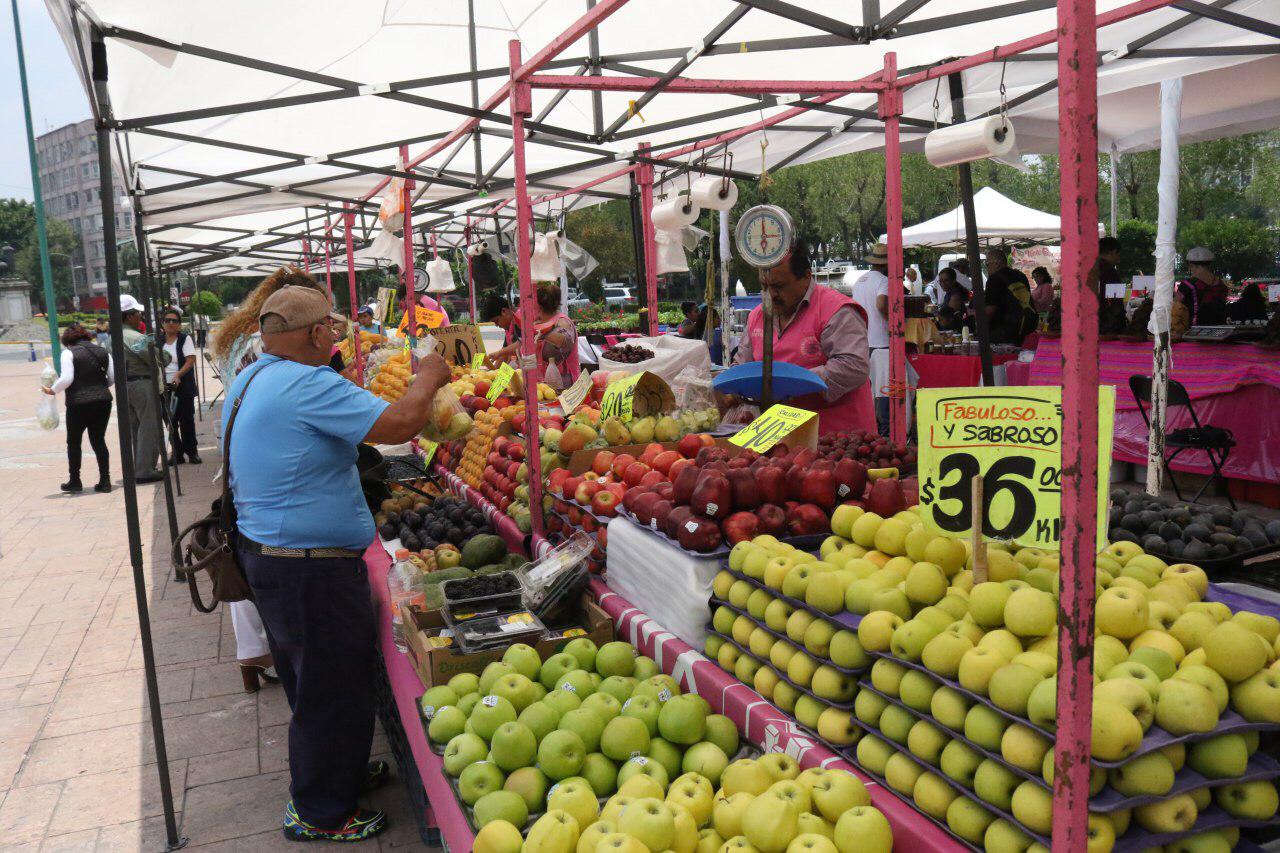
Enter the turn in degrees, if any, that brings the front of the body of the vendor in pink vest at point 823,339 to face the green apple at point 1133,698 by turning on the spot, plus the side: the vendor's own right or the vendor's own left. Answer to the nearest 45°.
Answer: approximately 45° to the vendor's own left

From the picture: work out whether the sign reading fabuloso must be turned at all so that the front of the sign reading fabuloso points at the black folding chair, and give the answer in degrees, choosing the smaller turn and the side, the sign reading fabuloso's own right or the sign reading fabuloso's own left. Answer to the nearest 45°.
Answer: approximately 180°

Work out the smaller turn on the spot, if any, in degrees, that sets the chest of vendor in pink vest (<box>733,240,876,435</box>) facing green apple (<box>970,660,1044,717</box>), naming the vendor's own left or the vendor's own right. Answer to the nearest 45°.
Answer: approximately 45° to the vendor's own left

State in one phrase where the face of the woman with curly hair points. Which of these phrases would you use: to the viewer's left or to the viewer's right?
to the viewer's right

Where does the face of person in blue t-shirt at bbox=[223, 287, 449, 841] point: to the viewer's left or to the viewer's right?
to the viewer's right

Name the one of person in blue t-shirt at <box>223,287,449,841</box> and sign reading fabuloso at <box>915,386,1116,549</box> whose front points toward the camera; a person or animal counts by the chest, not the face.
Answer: the sign reading fabuloso

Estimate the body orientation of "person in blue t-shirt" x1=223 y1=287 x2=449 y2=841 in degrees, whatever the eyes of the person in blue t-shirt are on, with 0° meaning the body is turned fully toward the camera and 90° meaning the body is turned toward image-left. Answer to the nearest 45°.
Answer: approximately 225°

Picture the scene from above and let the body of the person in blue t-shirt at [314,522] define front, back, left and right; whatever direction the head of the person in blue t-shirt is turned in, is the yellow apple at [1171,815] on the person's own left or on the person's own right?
on the person's own right

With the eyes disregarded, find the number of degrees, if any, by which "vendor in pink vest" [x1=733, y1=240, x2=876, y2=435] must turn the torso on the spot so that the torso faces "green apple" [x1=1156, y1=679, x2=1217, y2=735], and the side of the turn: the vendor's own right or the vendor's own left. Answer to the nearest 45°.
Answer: approximately 45° to the vendor's own left

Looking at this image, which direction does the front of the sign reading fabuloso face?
toward the camera

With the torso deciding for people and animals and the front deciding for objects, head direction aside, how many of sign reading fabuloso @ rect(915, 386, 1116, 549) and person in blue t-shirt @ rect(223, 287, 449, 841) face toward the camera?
1

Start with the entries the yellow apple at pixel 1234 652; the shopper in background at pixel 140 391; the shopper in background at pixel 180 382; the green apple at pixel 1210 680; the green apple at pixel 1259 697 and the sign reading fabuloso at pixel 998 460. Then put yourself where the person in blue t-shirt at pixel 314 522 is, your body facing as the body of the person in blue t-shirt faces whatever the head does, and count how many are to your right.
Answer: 4

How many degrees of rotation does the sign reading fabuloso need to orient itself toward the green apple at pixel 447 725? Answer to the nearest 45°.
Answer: approximately 90° to its right

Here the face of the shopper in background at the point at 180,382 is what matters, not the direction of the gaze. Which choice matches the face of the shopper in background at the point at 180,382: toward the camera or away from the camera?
toward the camera
